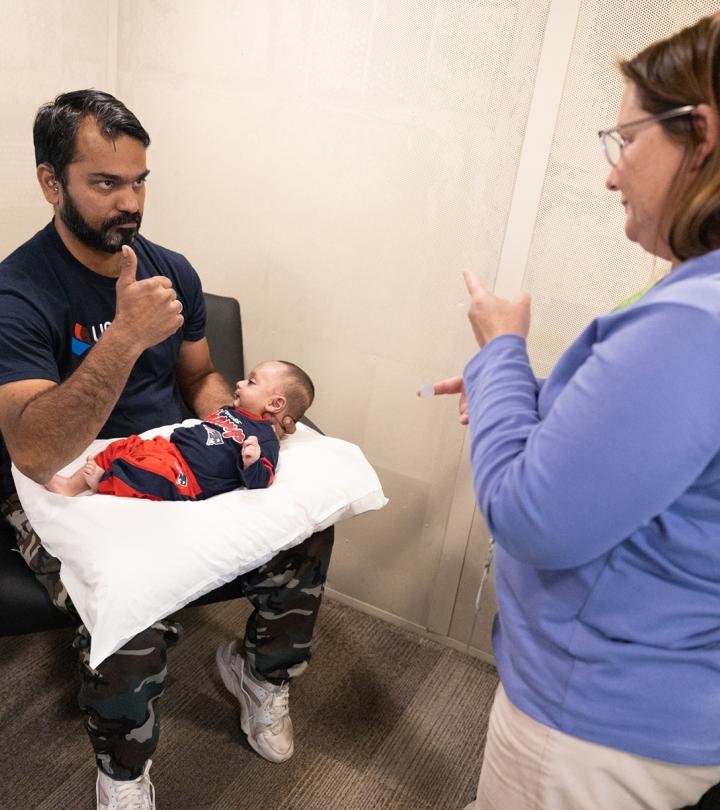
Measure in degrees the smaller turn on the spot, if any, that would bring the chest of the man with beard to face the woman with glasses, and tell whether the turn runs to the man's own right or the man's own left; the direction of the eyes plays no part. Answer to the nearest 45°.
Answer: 0° — they already face them

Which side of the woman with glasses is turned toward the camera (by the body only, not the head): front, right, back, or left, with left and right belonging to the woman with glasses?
left

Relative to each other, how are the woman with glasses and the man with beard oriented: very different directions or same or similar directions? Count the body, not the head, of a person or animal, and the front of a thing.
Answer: very different directions

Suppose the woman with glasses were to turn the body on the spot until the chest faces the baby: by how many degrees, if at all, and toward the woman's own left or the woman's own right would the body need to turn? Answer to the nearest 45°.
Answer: approximately 45° to the woman's own right

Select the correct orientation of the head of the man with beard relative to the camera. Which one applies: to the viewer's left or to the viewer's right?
to the viewer's right

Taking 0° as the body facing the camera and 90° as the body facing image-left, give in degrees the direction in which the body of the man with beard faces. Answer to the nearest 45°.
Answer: approximately 315°

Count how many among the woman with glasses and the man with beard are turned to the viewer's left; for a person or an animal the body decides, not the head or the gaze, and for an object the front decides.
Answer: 1
